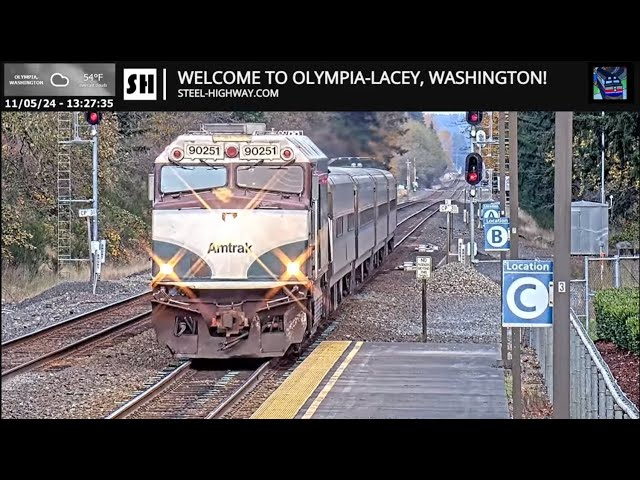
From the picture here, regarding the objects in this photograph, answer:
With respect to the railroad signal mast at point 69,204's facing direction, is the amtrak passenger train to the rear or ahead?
ahead

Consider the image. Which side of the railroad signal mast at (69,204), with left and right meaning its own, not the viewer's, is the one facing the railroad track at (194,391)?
front

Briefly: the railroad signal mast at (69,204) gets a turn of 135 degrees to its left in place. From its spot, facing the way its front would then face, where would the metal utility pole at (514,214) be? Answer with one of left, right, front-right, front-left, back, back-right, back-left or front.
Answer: right

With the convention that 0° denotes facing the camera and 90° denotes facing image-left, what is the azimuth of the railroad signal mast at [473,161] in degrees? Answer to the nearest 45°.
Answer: approximately 0°

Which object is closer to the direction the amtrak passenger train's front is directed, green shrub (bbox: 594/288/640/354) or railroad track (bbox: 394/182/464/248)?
the green shrub

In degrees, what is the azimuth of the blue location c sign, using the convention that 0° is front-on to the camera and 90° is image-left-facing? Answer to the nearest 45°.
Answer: approximately 0°

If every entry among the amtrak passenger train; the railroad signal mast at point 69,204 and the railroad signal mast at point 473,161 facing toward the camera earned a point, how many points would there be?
3

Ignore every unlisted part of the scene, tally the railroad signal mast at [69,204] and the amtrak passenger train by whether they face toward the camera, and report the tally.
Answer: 2
